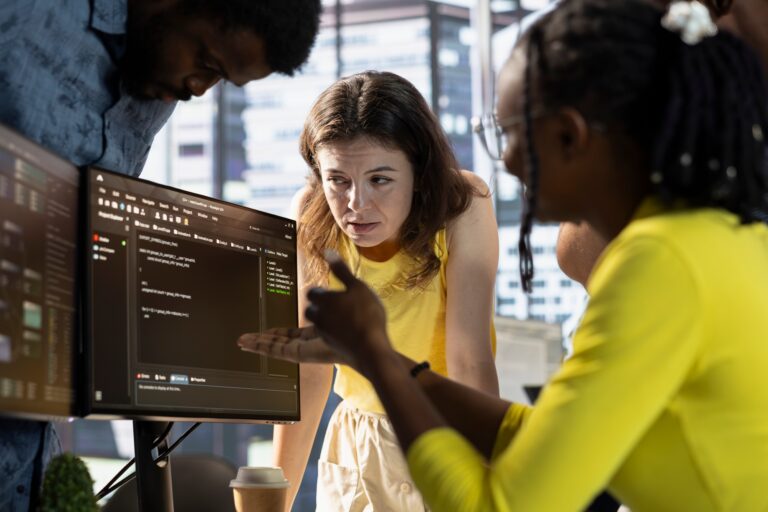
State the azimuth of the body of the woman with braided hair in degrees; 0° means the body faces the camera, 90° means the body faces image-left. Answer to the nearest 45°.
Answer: approximately 135°

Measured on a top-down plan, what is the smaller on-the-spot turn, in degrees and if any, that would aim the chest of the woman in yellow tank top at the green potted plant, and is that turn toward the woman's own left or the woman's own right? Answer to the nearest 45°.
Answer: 0° — they already face it

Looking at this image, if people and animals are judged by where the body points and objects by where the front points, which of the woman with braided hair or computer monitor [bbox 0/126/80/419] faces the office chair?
the woman with braided hair

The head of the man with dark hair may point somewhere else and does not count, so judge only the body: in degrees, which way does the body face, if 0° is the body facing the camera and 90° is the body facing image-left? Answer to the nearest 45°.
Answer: approximately 315°

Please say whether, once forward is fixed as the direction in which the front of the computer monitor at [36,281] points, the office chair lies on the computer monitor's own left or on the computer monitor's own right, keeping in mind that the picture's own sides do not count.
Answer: on the computer monitor's own left

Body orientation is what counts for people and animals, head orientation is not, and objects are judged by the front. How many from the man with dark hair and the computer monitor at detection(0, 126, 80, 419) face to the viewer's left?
0

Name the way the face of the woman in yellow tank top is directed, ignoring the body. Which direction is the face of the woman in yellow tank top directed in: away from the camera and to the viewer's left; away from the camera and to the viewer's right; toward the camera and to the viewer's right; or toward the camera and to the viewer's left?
toward the camera and to the viewer's left

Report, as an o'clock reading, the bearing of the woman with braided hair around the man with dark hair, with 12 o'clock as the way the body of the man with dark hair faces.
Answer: The woman with braided hair is roughly at 12 o'clock from the man with dark hair.

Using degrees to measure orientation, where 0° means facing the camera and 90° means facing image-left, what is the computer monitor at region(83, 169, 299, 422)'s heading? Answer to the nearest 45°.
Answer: approximately 315°

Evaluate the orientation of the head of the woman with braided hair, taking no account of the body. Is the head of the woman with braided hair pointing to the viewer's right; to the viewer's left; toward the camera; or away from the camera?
to the viewer's left
